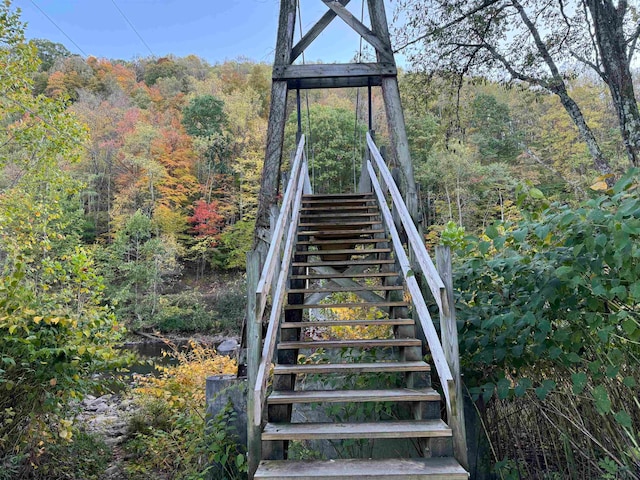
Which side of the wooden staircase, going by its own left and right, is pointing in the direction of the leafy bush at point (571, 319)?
left

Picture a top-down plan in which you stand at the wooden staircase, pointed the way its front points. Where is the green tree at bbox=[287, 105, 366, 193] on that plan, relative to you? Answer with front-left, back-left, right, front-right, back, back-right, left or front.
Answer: back

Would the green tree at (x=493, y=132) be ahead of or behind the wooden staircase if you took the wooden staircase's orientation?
behind

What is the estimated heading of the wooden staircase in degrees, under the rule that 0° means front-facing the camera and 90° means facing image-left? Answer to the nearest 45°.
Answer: approximately 0°

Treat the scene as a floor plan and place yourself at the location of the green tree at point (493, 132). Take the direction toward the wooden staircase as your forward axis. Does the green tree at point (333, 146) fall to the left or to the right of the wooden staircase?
right

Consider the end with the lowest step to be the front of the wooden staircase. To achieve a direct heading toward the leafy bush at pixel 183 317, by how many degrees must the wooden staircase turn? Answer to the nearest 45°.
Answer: approximately 135° to its right

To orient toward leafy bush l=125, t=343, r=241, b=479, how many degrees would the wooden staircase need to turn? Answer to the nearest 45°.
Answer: approximately 135° to its right
